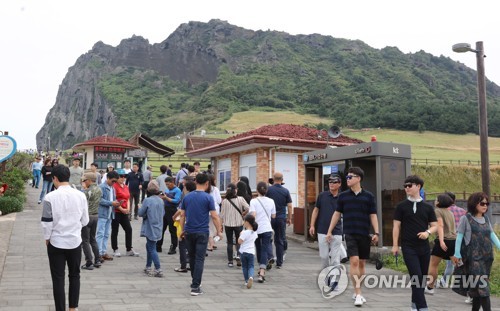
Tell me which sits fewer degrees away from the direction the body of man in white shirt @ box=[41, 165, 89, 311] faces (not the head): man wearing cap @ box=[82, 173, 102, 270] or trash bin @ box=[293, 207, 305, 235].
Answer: the man wearing cap

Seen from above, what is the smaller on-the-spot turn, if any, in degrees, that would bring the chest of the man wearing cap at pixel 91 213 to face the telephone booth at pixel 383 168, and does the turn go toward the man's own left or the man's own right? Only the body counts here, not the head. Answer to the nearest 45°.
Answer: approximately 180°

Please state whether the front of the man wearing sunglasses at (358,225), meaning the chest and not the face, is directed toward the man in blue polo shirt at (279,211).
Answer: no

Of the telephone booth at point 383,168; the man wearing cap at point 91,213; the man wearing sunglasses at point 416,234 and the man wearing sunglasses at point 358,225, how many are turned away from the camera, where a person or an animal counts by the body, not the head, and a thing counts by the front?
0

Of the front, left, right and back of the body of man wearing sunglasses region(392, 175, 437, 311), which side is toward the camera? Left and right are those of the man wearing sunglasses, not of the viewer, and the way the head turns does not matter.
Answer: front

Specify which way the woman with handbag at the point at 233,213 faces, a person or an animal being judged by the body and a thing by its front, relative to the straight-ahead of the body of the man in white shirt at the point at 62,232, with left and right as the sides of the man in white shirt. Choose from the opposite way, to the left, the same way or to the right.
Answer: the same way

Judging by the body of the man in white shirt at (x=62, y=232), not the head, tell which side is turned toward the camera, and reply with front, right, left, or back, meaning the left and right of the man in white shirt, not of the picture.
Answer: back

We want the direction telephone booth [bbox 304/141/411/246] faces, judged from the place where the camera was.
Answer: facing the viewer and to the left of the viewer

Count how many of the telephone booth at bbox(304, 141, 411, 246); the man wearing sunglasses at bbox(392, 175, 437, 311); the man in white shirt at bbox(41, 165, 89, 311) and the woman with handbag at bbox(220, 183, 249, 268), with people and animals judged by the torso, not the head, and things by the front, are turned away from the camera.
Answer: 2

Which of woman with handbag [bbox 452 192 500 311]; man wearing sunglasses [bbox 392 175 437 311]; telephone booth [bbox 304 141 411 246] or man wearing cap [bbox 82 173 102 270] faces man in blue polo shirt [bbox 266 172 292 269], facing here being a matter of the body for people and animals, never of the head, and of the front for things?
the telephone booth

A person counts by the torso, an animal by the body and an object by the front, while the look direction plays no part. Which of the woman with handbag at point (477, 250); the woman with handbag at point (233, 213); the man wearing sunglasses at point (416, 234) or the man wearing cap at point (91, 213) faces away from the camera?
the woman with handbag at point (233, 213)

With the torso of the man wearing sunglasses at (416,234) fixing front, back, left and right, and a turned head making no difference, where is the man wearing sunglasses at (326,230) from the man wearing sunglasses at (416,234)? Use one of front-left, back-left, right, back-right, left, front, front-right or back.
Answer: back-right

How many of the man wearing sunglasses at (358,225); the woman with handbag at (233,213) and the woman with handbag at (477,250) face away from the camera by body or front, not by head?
1

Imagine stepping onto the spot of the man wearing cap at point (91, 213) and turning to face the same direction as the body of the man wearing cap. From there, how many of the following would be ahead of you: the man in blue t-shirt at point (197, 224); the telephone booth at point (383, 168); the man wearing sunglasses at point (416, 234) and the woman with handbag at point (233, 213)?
0

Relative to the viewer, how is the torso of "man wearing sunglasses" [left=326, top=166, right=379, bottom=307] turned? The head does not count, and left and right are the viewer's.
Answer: facing the viewer

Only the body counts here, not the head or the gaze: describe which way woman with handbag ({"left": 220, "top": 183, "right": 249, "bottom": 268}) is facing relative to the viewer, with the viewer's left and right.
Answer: facing away from the viewer
